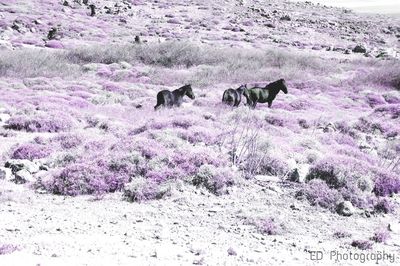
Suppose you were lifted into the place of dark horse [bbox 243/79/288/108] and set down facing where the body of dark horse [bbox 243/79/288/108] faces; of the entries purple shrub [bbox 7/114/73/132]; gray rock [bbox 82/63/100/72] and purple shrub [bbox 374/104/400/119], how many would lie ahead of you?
1

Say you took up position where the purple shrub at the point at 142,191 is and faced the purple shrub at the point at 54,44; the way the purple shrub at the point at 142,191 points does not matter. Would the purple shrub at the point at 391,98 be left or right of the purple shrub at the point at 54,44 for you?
right

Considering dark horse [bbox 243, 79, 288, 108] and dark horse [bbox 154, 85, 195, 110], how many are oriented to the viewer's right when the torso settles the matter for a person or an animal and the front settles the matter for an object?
2

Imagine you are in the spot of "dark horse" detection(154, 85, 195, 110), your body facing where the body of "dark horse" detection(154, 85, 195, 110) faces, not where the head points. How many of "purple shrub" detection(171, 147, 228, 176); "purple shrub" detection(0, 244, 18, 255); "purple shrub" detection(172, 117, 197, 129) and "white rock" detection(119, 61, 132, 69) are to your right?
3

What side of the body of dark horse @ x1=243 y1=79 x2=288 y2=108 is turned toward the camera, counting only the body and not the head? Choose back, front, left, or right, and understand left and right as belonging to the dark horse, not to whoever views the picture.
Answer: right

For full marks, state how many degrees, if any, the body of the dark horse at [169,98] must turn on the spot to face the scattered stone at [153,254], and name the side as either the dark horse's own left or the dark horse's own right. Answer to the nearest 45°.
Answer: approximately 90° to the dark horse's own right

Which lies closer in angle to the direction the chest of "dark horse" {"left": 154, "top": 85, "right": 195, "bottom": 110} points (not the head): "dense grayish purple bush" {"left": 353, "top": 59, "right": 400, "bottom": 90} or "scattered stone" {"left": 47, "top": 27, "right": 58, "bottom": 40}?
the dense grayish purple bush

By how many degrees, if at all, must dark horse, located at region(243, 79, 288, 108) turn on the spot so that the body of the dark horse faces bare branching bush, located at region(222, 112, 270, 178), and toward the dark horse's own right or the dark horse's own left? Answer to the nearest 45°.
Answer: approximately 90° to the dark horse's own right

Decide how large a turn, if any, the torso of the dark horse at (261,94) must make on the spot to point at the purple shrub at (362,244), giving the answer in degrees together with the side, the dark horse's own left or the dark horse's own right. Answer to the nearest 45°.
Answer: approximately 90° to the dark horse's own right

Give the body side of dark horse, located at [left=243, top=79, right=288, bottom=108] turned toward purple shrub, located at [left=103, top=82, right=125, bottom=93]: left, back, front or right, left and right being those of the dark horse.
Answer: back

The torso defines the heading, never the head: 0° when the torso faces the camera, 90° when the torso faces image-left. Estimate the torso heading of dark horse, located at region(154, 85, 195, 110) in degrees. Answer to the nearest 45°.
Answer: approximately 270°

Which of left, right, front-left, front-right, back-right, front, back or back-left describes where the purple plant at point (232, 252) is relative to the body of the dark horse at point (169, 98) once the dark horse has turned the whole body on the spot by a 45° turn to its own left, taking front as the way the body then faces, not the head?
back-right

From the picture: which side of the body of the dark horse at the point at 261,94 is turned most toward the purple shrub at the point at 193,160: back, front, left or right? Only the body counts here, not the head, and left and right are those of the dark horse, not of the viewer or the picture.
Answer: right

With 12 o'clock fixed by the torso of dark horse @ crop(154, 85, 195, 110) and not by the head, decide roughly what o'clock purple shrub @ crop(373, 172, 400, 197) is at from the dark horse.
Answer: The purple shrub is roughly at 2 o'clock from the dark horse.
